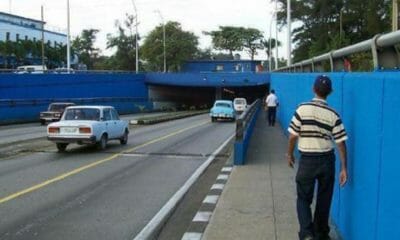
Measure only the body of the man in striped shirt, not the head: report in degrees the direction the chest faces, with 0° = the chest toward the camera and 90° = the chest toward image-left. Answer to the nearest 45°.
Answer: approximately 180°

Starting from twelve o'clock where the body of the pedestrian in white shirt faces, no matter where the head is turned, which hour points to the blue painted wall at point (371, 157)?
The blue painted wall is roughly at 6 o'clock from the pedestrian in white shirt.

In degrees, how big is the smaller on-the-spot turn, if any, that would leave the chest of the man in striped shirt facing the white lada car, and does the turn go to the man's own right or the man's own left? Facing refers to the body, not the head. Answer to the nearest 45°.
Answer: approximately 45° to the man's own left

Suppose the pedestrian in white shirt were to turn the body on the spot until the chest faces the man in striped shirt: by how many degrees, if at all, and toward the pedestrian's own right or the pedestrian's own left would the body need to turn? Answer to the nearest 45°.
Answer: approximately 180°

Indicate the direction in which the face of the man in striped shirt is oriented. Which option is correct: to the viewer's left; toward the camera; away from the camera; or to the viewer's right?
away from the camera

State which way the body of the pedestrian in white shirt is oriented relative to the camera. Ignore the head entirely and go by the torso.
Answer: away from the camera

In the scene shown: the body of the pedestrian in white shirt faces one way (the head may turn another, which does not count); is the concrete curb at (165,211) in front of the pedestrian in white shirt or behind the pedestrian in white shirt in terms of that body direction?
behind

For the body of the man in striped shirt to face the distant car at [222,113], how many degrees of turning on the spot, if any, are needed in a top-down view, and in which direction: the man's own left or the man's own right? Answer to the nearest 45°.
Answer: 0° — they already face it

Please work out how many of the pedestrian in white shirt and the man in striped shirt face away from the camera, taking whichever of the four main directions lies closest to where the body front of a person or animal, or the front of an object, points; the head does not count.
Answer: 2
